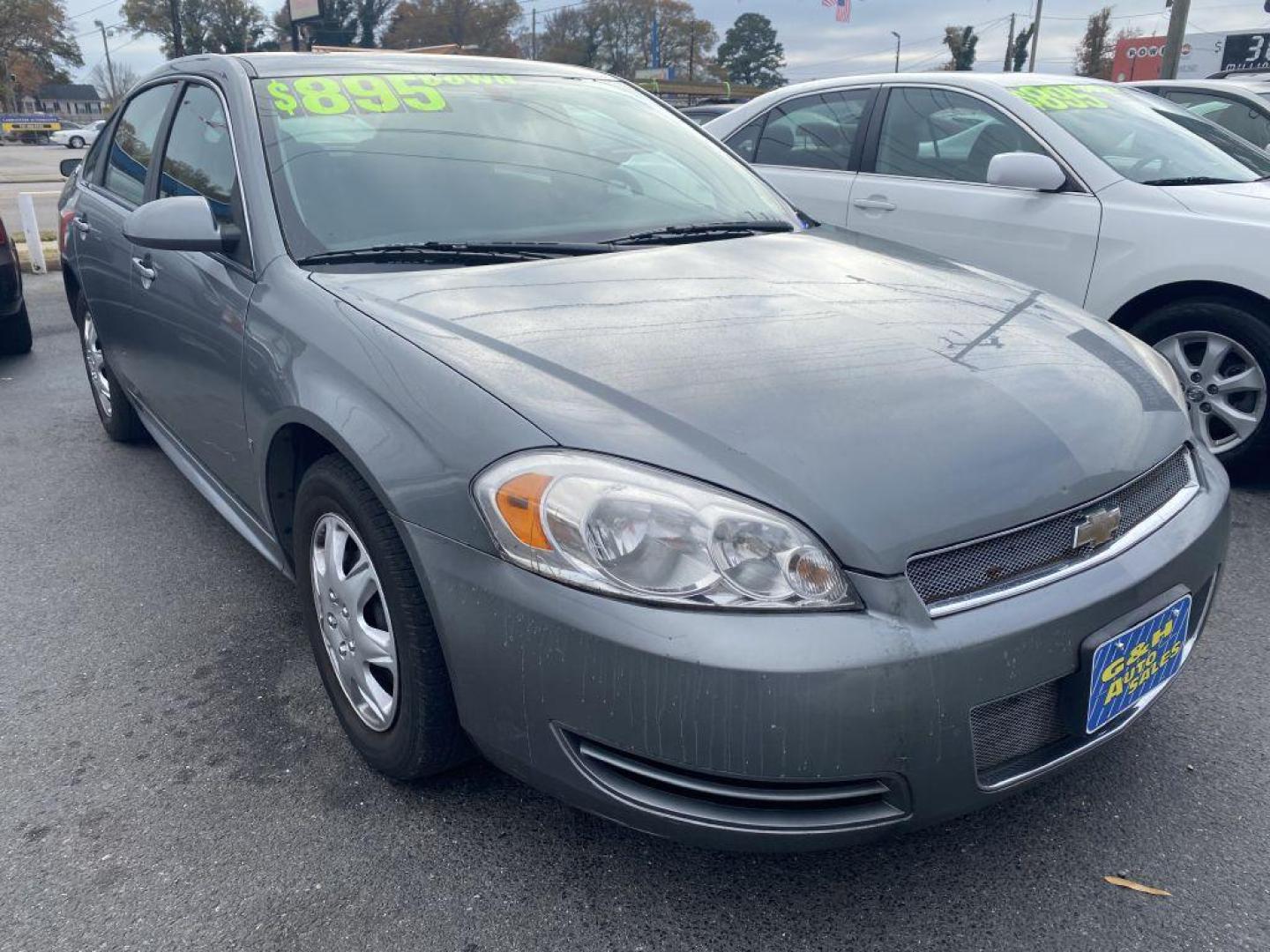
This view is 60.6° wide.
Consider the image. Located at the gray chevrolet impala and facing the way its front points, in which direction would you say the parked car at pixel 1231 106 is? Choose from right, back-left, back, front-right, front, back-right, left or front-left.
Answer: left

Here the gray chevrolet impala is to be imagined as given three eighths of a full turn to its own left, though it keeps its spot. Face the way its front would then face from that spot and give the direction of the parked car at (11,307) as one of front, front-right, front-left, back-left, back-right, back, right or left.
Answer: front-left

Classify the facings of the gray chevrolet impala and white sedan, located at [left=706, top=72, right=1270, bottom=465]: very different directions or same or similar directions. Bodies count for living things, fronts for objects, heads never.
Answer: same or similar directions

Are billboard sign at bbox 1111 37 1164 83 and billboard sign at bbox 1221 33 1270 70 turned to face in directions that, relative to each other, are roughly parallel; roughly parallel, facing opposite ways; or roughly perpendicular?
roughly parallel

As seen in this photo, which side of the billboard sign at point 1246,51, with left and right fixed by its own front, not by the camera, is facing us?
front

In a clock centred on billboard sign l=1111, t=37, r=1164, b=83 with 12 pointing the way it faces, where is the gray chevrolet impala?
The gray chevrolet impala is roughly at 12 o'clock from the billboard sign.

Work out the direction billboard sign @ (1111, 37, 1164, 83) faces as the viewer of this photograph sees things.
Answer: facing the viewer

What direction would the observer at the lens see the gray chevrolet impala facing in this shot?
facing the viewer and to the right of the viewer

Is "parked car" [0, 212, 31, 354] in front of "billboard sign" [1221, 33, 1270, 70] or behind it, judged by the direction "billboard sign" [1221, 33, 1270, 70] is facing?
in front

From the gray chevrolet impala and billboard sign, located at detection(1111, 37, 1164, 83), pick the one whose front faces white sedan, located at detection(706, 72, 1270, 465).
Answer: the billboard sign

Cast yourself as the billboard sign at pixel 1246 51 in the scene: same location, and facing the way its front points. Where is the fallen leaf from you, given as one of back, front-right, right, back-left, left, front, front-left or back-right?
front

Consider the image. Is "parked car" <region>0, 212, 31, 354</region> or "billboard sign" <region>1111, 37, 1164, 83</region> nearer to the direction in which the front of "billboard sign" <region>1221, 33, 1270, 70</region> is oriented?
the parked car

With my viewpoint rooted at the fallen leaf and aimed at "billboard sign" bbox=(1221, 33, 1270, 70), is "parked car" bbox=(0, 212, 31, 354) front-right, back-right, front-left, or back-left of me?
front-left

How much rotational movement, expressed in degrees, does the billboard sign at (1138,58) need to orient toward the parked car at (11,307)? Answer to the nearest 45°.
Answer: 0° — it already faces it

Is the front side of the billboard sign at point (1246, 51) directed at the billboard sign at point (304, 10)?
no

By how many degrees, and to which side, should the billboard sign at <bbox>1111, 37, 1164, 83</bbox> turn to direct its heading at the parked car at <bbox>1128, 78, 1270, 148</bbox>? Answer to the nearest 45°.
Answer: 0° — it already faces it

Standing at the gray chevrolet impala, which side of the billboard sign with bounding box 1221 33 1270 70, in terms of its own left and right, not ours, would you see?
front

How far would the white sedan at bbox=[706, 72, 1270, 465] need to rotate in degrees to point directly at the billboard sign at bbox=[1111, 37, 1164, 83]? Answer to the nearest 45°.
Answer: approximately 135° to its left

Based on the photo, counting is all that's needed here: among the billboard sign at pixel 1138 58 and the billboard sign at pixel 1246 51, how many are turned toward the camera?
2

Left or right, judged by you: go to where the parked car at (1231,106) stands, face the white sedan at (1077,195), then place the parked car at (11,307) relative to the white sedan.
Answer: right
